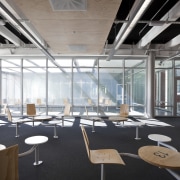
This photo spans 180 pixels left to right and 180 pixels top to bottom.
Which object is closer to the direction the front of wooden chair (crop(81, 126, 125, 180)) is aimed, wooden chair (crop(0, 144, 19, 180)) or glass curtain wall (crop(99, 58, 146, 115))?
the glass curtain wall

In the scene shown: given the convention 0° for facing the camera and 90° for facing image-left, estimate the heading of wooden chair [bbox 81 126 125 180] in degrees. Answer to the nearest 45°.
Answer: approximately 270°

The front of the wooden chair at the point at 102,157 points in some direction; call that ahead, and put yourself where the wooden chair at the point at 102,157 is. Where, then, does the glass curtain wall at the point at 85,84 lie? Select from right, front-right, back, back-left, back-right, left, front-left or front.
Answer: left

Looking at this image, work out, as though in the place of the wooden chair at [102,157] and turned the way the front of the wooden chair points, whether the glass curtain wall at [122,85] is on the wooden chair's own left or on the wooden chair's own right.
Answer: on the wooden chair's own left

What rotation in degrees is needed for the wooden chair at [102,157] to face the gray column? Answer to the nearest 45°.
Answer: approximately 45° to its left

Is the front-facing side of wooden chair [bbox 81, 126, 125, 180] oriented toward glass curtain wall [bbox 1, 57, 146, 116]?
no

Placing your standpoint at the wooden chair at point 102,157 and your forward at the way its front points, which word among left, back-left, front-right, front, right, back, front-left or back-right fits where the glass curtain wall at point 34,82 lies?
back-left

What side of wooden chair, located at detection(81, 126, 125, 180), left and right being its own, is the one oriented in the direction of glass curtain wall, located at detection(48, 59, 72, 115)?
left

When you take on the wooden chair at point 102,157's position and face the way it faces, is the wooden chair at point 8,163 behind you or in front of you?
behind

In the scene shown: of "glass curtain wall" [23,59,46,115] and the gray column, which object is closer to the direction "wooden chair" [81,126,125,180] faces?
the gray column
